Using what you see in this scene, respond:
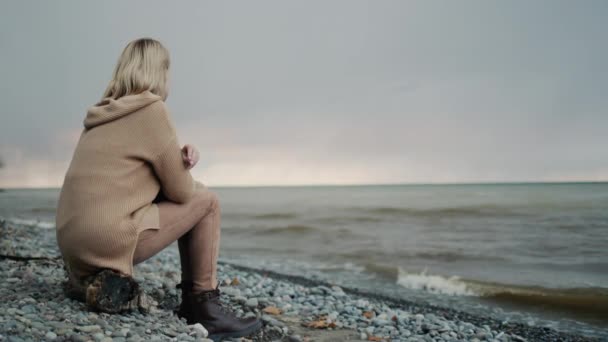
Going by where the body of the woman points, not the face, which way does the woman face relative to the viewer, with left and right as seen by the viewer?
facing away from the viewer and to the right of the viewer
